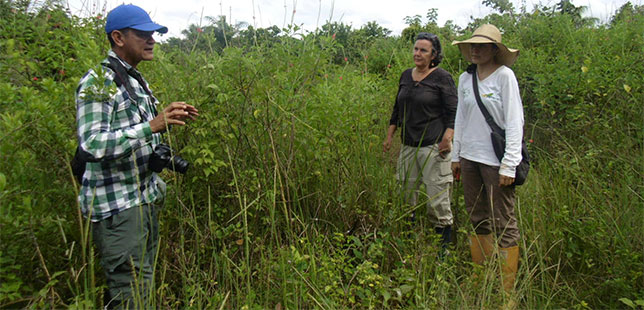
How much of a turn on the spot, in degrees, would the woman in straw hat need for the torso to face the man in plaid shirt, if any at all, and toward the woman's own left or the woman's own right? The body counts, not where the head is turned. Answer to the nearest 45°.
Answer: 0° — they already face them

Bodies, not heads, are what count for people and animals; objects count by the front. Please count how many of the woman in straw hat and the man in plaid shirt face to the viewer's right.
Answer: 1

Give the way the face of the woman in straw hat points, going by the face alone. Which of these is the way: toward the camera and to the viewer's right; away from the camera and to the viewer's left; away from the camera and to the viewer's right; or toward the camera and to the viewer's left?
toward the camera and to the viewer's left

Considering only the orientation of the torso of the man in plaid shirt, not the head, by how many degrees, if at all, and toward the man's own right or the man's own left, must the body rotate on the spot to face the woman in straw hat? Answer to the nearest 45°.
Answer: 0° — they already face them

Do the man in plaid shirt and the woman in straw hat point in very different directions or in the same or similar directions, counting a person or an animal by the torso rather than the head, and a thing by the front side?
very different directions

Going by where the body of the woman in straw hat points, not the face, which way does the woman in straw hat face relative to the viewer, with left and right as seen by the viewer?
facing the viewer and to the left of the viewer

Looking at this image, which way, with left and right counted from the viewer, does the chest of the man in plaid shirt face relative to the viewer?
facing to the right of the viewer

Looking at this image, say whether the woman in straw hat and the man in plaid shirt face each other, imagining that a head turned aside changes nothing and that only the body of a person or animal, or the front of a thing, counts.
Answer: yes

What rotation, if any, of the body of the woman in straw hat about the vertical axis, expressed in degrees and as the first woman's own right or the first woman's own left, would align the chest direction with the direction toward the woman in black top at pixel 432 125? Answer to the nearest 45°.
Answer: approximately 90° to the first woman's own right
